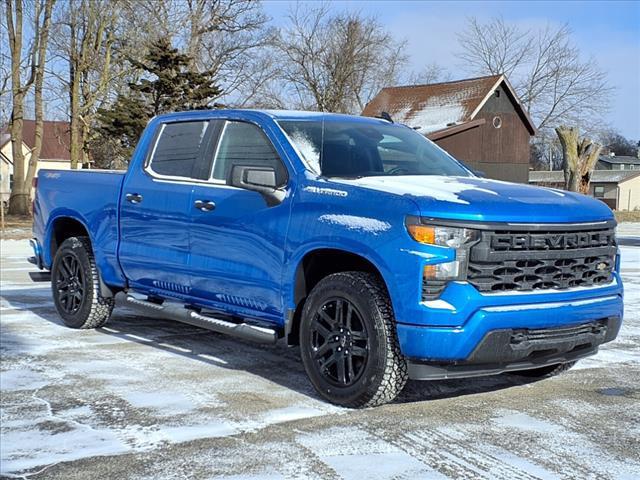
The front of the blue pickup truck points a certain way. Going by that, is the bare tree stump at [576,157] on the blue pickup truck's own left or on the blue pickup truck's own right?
on the blue pickup truck's own left

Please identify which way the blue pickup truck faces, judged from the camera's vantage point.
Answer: facing the viewer and to the right of the viewer

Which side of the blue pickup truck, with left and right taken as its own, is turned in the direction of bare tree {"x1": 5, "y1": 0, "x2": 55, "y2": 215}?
back

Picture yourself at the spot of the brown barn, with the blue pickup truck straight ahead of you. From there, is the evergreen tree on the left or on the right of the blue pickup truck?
right

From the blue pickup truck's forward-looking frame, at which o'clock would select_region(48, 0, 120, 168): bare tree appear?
The bare tree is roughly at 7 o'clock from the blue pickup truck.

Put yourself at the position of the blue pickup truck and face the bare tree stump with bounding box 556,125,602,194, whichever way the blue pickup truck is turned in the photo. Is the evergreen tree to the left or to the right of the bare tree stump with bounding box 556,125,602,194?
left

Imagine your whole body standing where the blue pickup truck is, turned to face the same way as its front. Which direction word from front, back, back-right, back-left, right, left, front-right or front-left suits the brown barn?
back-left

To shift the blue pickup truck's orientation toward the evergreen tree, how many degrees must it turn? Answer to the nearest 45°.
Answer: approximately 135° to its left
